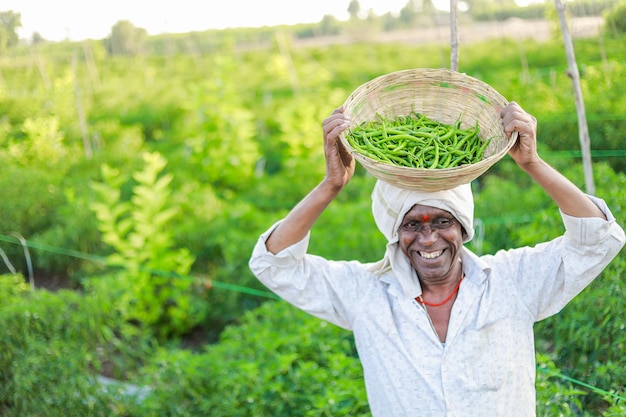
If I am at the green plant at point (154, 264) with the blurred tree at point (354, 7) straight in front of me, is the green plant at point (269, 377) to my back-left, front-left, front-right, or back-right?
back-right

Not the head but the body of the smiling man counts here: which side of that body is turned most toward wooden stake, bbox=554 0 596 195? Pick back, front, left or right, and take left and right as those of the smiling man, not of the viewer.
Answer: back

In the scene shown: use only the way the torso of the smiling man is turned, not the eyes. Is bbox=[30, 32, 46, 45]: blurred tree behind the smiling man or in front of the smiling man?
behind

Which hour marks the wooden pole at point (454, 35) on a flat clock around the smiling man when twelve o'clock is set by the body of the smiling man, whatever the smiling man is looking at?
The wooden pole is roughly at 6 o'clock from the smiling man.

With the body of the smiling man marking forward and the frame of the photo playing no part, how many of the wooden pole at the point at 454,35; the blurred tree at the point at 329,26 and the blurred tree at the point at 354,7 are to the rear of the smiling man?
3

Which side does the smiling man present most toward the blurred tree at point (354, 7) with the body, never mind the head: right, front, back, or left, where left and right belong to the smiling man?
back

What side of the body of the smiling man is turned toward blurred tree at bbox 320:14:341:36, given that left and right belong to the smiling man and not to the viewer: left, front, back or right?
back

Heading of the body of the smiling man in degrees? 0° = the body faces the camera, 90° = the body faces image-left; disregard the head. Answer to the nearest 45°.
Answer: approximately 0°

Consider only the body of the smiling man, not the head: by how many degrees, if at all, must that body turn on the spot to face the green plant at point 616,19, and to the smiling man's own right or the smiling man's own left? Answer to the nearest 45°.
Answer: approximately 180°
